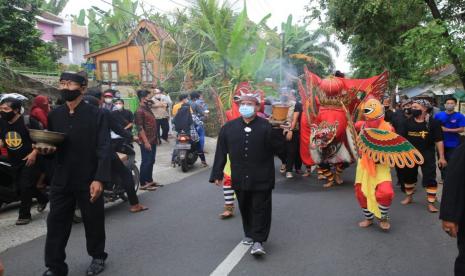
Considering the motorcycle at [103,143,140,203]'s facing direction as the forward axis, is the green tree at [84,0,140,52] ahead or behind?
behind

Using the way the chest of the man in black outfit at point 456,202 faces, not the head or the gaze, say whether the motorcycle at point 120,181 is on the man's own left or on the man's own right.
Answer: on the man's own right

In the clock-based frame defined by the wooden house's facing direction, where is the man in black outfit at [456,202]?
The man in black outfit is roughly at 12 o'clock from the wooden house.

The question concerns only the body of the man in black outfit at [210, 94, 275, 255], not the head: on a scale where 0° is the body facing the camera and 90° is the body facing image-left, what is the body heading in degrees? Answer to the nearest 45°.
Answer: approximately 0°

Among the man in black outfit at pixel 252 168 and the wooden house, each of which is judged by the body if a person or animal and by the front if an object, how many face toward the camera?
2
